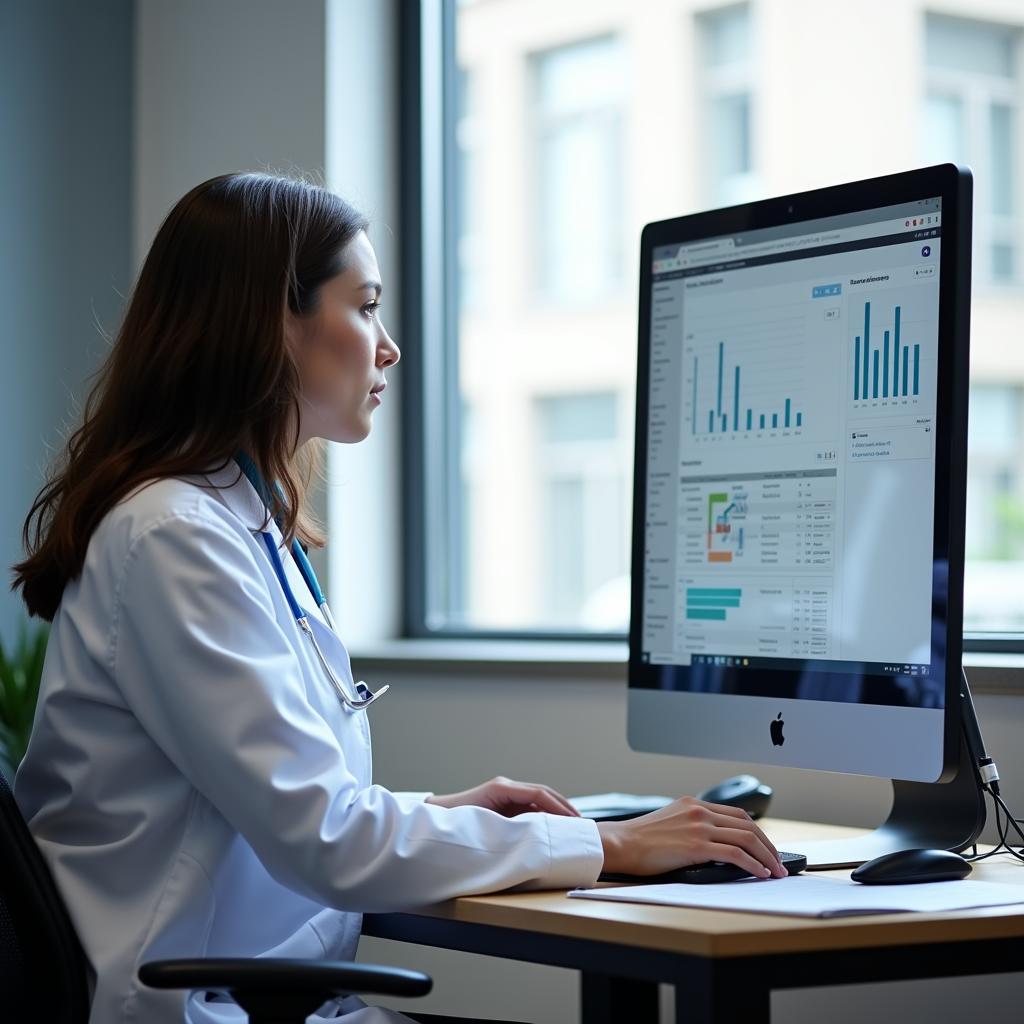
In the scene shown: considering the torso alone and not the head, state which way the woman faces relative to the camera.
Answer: to the viewer's right

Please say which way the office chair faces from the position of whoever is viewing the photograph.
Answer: facing to the right of the viewer

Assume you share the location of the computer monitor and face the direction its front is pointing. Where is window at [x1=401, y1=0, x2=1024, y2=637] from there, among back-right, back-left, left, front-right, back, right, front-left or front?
back-right

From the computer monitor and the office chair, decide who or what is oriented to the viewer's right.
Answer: the office chair

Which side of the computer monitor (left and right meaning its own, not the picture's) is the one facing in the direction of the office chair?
front

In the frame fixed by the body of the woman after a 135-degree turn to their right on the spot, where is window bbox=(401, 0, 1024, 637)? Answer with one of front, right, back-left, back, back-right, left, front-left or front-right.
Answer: back-right

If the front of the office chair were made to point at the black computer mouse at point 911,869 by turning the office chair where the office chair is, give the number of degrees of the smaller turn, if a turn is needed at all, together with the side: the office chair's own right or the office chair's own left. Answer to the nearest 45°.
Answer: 0° — it already faces it

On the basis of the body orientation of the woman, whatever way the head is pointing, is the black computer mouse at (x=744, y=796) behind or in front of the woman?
in front

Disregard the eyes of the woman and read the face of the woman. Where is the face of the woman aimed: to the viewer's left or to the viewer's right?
to the viewer's right

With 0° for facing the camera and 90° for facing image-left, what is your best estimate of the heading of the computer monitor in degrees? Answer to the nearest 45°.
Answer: approximately 45°

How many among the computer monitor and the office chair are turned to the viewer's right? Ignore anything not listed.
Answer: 1
